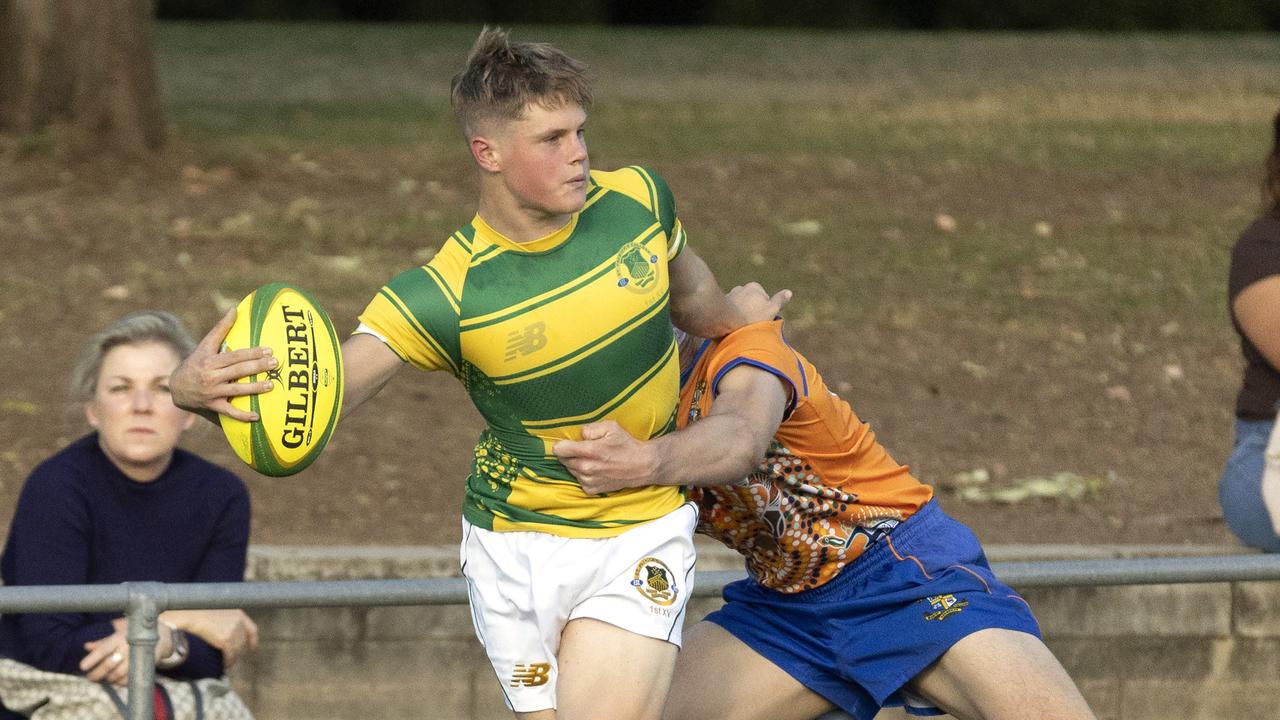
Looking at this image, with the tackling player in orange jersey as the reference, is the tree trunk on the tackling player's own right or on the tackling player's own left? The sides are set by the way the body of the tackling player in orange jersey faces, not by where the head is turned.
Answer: on the tackling player's own right

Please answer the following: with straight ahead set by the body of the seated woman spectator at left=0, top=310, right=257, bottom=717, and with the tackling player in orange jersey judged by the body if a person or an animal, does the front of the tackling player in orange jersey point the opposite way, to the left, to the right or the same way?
to the right

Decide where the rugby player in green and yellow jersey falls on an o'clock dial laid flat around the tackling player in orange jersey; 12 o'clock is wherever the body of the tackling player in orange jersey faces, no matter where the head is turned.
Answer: The rugby player in green and yellow jersey is roughly at 12 o'clock from the tackling player in orange jersey.

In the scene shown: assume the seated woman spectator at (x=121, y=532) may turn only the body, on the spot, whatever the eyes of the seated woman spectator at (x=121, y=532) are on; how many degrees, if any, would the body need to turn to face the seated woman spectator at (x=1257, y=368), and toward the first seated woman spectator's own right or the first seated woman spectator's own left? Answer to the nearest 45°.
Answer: approximately 90° to the first seated woman spectator's own left

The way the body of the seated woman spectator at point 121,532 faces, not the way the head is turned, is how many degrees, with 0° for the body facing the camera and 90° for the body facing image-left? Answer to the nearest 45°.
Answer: approximately 0°

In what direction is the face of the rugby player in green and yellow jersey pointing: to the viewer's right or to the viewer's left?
to the viewer's right

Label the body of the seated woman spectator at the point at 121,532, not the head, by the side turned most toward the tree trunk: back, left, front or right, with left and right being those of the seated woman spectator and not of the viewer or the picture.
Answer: back

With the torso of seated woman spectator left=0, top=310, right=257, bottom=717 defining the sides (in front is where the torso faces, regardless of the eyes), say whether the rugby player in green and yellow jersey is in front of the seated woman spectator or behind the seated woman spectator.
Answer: in front

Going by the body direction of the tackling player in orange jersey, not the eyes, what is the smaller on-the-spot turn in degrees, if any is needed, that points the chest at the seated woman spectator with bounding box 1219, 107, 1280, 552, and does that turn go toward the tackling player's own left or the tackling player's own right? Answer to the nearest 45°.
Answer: approximately 180°

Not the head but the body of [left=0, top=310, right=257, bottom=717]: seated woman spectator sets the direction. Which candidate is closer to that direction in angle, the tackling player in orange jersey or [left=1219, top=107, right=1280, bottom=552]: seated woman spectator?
the tackling player in orange jersey

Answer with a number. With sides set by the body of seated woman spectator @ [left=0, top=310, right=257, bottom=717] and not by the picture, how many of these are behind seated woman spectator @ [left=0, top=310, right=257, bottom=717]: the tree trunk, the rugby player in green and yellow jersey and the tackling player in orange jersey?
1
